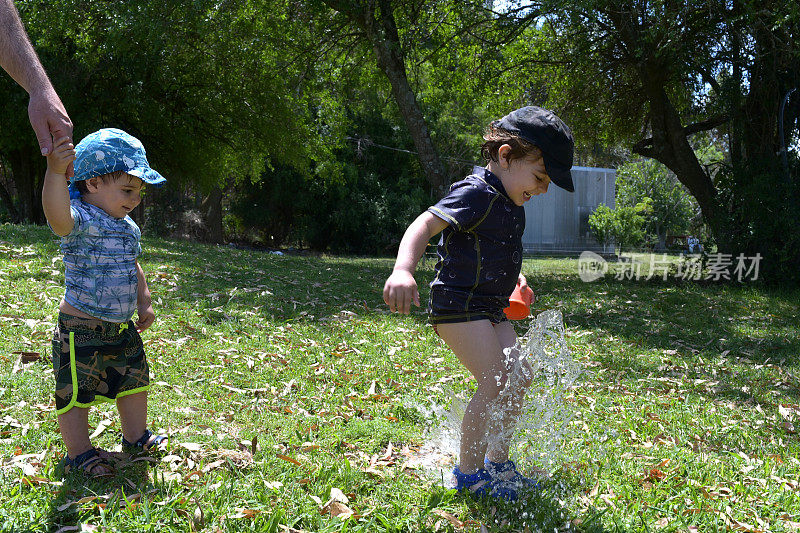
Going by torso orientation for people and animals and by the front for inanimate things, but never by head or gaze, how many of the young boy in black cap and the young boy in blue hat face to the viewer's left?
0

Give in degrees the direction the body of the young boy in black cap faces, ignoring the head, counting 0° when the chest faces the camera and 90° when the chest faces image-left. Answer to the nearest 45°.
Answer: approximately 270°

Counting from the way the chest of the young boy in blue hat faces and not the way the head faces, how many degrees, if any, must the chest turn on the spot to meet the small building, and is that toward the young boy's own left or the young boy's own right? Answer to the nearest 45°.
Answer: approximately 90° to the young boy's own left

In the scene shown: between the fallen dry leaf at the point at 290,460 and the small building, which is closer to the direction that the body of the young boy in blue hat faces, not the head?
the fallen dry leaf

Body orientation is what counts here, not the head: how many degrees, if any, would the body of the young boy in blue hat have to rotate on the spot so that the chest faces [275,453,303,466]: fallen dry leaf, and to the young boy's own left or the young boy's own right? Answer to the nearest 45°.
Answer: approximately 45° to the young boy's own left

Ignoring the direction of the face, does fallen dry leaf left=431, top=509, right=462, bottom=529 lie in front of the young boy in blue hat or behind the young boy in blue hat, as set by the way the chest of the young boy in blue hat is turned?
in front

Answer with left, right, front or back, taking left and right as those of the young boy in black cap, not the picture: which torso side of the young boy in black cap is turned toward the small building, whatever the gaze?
left

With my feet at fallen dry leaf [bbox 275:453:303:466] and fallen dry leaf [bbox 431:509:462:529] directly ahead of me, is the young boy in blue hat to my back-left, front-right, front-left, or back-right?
back-right

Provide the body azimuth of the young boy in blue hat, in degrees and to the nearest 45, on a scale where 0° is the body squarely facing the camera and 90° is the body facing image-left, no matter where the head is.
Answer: approximately 315°

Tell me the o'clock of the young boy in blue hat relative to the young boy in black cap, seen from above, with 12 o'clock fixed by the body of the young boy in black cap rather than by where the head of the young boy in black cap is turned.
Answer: The young boy in blue hat is roughly at 6 o'clock from the young boy in black cap.

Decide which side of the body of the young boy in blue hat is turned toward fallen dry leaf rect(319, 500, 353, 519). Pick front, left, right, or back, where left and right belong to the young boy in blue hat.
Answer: front
